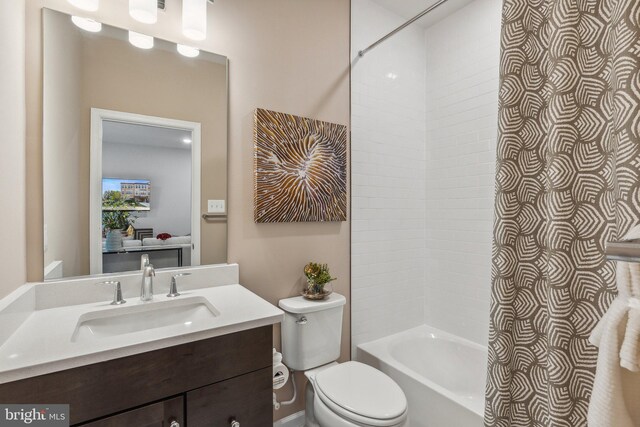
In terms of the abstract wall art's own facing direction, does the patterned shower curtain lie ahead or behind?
ahead

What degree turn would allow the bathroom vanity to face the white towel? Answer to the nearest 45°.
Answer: approximately 45° to its left

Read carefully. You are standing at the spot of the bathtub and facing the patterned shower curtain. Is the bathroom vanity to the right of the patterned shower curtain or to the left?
right

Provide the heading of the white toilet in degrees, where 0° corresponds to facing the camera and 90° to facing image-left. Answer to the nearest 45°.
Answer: approximately 315°

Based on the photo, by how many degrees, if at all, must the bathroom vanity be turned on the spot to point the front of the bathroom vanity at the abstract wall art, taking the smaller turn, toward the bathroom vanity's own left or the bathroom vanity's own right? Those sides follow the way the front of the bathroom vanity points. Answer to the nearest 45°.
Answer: approximately 135° to the bathroom vanity's own left

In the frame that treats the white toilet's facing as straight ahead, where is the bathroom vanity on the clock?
The bathroom vanity is roughly at 3 o'clock from the white toilet.

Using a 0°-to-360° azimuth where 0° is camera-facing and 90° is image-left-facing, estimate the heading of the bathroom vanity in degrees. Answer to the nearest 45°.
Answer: approximately 0°

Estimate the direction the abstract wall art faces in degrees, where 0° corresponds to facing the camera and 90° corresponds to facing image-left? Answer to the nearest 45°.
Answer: approximately 315°

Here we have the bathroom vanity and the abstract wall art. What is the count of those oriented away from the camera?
0

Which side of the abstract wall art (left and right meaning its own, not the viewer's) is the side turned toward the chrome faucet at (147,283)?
right

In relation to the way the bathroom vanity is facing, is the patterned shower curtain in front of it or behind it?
in front

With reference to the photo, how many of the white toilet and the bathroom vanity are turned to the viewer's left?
0
